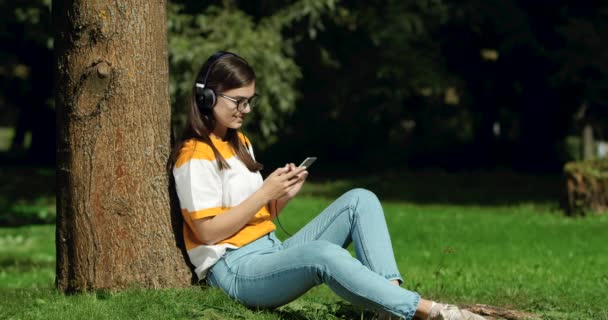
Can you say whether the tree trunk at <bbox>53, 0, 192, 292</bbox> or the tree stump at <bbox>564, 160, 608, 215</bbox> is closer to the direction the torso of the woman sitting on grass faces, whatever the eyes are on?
the tree stump

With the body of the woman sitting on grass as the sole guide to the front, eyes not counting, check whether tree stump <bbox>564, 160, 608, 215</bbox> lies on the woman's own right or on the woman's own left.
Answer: on the woman's own left

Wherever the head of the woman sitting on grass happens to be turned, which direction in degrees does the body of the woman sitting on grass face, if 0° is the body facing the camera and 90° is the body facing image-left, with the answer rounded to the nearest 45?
approximately 270°

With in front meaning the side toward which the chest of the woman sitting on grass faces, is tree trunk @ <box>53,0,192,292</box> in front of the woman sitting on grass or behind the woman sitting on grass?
behind

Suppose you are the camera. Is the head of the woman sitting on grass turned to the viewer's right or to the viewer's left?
to the viewer's right
